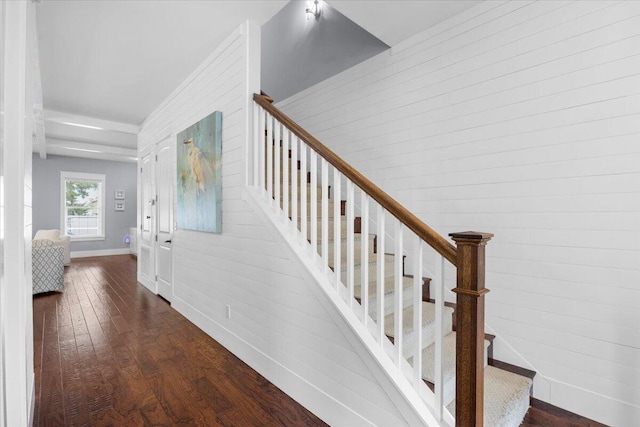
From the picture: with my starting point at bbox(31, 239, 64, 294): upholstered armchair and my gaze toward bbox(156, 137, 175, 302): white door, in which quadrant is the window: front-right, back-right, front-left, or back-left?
back-left

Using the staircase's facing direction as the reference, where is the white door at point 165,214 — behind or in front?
behind

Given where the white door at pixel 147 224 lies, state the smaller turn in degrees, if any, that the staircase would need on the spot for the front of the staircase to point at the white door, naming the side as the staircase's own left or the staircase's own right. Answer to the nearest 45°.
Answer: approximately 180°

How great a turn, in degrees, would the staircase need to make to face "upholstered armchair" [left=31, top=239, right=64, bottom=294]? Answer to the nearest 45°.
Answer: approximately 135° to its right

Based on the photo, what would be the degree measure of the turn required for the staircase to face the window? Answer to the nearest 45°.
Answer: approximately 180°

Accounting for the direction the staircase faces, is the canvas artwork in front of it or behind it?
behind
